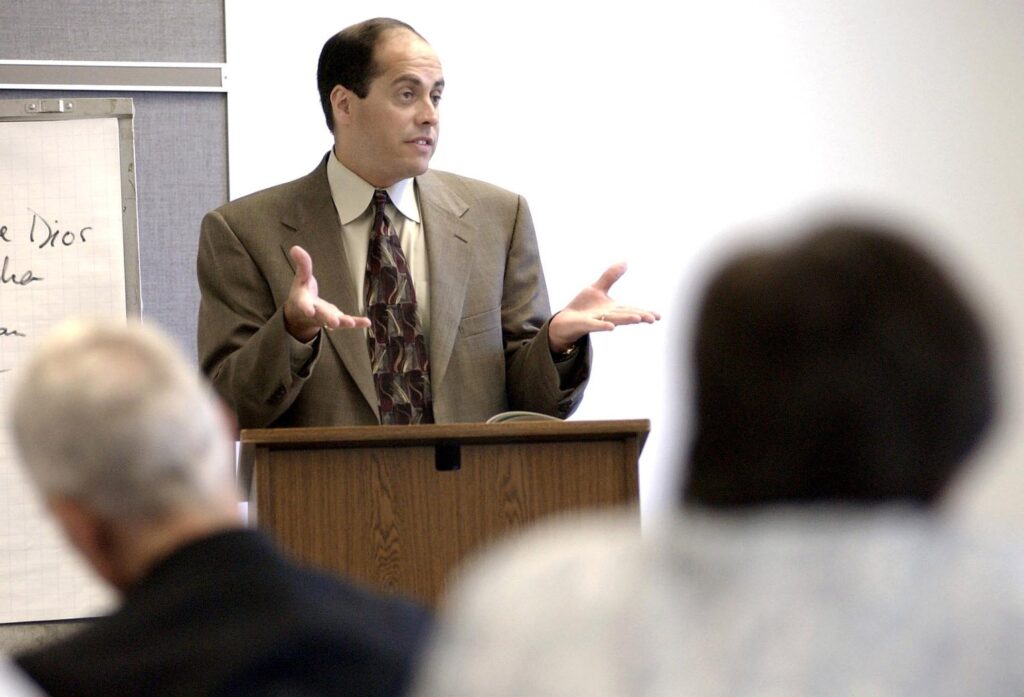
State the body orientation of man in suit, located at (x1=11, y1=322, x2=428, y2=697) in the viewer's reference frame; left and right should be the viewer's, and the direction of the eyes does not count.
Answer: facing away from the viewer

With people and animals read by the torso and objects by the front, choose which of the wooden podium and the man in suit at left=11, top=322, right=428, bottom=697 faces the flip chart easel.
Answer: the man in suit

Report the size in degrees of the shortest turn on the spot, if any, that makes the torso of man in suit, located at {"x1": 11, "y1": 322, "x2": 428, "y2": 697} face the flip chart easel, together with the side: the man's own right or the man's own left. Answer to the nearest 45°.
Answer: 0° — they already face it

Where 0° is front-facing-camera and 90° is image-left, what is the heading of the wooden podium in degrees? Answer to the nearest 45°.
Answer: approximately 0°

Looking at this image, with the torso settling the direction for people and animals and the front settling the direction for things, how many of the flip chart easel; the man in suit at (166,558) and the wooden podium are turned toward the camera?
2

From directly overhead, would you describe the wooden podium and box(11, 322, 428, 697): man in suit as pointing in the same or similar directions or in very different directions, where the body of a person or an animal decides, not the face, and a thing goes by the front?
very different directions

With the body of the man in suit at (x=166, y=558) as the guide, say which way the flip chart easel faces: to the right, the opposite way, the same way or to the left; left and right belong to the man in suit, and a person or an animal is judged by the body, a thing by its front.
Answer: the opposite way

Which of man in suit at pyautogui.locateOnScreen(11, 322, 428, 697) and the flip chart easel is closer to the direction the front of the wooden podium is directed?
the man in suit

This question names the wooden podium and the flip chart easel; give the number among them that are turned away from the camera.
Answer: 0

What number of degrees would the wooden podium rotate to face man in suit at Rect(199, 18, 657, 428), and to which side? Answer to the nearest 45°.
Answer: approximately 180°

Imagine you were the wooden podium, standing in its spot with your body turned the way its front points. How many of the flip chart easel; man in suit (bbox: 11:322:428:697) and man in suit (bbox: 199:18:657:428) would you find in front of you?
1

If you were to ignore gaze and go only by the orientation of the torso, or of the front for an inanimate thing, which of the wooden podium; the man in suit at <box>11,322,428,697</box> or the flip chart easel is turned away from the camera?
the man in suit

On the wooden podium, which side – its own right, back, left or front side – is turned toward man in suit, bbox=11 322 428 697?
front

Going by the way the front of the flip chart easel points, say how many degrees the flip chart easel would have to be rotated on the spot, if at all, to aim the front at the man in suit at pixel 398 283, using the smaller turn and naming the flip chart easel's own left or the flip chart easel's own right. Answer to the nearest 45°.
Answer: approximately 45° to the flip chart easel's own left
